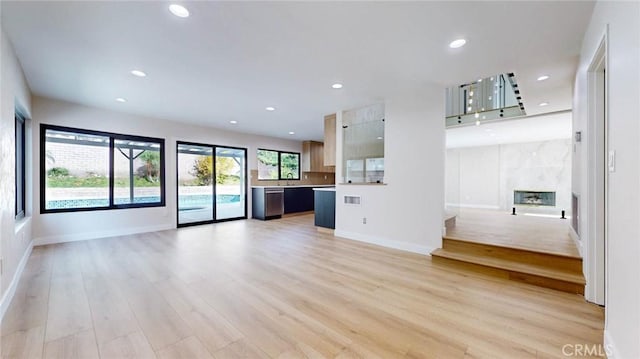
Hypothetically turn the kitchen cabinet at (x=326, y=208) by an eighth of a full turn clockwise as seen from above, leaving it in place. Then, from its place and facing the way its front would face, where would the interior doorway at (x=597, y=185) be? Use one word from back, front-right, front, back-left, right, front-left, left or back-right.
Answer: back-left

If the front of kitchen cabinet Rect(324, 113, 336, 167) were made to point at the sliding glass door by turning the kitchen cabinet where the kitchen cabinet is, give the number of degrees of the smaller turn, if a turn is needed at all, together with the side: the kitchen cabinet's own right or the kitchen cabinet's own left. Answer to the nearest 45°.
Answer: approximately 45° to the kitchen cabinet's own right

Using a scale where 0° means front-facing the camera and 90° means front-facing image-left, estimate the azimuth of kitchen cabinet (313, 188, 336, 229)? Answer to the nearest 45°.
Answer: approximately 45°

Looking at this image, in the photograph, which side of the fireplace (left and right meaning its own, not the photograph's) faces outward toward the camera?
front

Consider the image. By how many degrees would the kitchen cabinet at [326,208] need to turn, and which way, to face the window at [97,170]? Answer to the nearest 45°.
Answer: approximately 45° to its right

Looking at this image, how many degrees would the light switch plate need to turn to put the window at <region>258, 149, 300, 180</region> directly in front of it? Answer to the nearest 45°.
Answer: approximately 45° to its right

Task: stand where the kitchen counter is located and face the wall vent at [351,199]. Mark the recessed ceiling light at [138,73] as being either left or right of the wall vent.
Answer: right

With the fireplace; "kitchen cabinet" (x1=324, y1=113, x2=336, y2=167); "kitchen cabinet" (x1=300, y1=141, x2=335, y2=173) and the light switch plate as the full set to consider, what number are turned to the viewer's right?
0

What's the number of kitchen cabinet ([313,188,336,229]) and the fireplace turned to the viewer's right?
0

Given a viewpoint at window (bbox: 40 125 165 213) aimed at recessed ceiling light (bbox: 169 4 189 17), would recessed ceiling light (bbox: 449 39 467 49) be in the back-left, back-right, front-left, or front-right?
front-left

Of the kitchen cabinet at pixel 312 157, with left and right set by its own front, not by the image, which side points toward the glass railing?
left

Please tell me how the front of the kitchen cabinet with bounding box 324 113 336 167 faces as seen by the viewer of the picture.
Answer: facing the viewer and to the left of the viewer

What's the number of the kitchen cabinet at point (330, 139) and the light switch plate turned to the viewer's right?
0

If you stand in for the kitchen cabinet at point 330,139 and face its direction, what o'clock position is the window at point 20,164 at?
The window is roughly at 1 o'clock from the kitchen cabinet.

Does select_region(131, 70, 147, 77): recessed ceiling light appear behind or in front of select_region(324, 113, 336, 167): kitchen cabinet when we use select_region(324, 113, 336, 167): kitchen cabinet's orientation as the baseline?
in front

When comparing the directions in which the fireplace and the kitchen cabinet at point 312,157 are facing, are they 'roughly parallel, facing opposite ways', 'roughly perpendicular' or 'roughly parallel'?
roughly parallel
